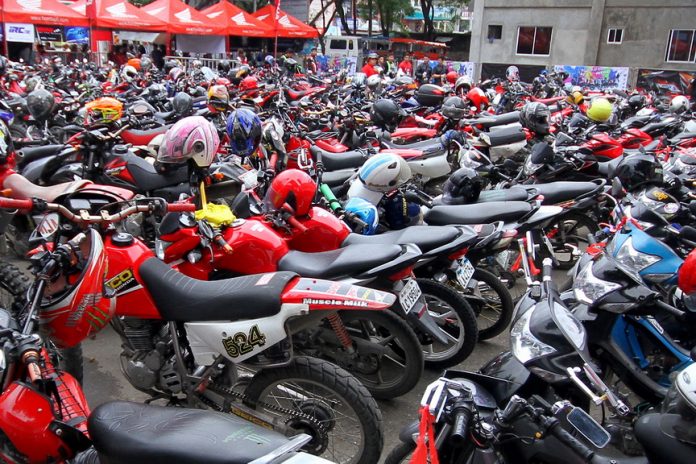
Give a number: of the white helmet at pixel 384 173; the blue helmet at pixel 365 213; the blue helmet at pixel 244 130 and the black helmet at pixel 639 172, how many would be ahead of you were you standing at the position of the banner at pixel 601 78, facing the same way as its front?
4

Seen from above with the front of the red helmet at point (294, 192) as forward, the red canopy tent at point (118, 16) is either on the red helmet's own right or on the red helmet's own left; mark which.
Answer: on the red helmet's own right

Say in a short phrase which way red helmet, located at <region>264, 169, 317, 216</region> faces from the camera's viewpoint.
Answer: facing to the left of the viewer

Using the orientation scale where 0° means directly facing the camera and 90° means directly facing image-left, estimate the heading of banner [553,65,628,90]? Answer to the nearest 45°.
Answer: approximately 0°

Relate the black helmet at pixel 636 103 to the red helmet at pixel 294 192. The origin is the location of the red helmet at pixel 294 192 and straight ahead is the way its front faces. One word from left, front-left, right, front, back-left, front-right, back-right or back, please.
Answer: back-right

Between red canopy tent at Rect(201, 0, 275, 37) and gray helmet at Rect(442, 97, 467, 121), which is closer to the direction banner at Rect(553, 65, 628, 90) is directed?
the gray helmet

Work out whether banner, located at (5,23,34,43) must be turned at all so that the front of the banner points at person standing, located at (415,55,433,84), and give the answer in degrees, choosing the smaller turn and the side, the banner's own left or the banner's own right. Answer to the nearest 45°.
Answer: approximately 90° to the banner's own left

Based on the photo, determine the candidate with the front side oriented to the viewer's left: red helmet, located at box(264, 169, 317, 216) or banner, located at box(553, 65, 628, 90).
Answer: the red helmet

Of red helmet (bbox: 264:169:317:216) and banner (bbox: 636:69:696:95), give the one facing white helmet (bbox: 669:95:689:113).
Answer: the banner
